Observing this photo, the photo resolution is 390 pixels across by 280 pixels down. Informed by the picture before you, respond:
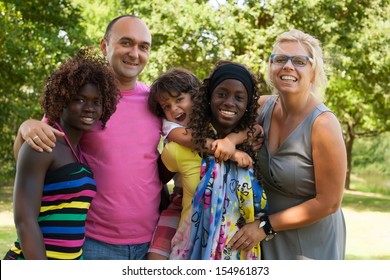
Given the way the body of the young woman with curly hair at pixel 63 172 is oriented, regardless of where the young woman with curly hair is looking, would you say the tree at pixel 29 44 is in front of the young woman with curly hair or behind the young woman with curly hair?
behind

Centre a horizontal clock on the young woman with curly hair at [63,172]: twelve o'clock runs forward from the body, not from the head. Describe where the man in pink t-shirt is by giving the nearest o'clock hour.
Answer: The man in pink t-shirt is roughly at 9 o'clock from the young woman with curly hair.

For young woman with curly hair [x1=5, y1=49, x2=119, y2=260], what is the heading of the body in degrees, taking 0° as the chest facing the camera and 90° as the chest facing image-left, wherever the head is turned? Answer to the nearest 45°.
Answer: approximately 315°
